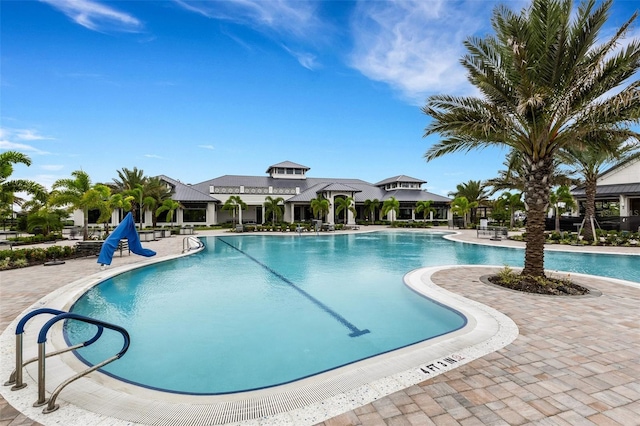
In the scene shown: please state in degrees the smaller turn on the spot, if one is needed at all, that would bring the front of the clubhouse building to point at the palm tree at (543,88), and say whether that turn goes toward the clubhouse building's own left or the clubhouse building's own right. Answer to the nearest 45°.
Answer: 0° — it already faces it

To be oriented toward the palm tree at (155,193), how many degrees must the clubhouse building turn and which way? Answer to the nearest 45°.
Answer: approximately 45° to its right

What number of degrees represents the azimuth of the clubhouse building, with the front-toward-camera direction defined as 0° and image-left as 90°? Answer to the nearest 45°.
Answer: approximately 0°

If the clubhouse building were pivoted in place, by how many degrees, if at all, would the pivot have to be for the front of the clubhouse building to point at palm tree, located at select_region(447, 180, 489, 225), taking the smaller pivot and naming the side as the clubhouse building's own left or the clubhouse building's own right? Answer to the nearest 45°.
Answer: approximately 90° to the clubhouse building's own left

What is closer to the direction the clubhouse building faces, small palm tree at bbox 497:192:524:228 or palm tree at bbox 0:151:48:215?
the palm tree

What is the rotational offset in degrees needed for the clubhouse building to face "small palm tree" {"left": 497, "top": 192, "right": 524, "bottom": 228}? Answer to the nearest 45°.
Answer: approximately 45° to its left
